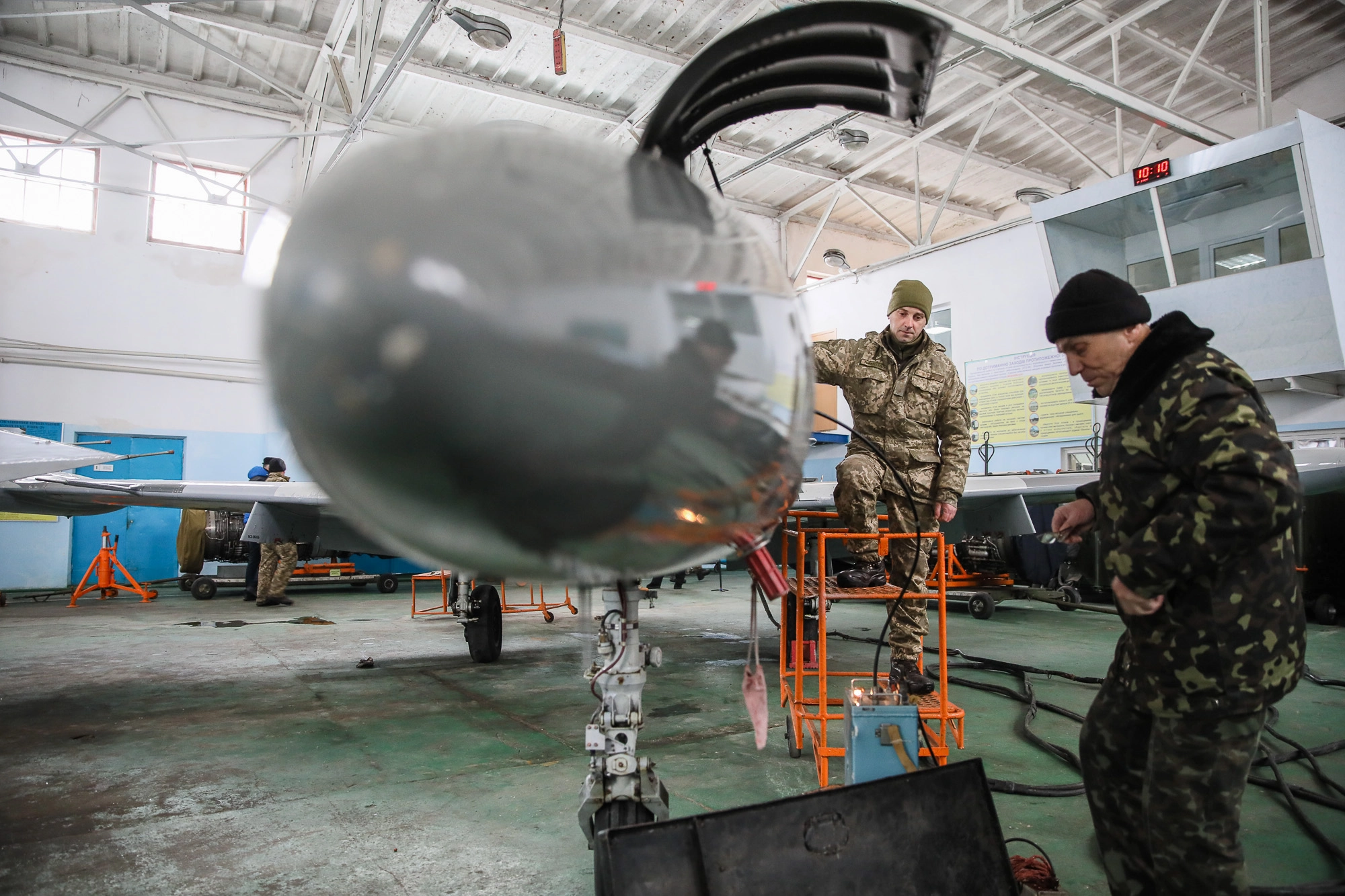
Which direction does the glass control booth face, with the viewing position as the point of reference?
facing the viewer and to the left of the viewer

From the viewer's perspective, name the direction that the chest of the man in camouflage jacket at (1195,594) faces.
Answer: to the viewer's left

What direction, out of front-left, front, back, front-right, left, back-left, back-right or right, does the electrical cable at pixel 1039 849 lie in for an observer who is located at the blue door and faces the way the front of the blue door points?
front

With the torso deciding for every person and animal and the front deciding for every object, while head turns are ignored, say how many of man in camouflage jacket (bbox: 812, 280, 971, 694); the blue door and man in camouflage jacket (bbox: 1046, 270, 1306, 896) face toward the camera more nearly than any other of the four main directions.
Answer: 2

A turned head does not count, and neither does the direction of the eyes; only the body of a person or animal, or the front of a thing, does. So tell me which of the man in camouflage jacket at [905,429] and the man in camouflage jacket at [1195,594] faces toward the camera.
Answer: the man in camouflage jacket at [905,429]

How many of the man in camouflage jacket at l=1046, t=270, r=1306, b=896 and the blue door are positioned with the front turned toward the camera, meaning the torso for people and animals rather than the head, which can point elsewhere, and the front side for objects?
1

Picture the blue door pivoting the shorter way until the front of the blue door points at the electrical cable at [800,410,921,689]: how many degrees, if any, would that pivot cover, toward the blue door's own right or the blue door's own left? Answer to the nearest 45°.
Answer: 0° — it already faces it

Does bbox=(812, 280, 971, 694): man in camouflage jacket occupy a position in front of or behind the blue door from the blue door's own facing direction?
in front

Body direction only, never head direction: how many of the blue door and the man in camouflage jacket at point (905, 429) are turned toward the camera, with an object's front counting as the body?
2

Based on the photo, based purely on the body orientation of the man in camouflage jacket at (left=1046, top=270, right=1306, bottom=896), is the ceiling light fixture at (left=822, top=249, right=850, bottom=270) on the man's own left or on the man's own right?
on the man's own right

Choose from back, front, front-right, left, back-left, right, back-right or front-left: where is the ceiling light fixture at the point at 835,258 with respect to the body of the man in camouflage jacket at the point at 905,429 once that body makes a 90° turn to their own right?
right

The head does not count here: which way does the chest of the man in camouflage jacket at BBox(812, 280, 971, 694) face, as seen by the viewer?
toward the camera

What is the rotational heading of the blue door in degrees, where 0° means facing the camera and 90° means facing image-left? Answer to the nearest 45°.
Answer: approximately 0°

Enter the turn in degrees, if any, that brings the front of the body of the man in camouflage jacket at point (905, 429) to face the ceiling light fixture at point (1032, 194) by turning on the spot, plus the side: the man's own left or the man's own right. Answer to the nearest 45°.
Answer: approximately 180°

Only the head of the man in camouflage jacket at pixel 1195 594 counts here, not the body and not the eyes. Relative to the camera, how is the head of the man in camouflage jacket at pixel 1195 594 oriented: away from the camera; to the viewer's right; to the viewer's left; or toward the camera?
to the viewer's left

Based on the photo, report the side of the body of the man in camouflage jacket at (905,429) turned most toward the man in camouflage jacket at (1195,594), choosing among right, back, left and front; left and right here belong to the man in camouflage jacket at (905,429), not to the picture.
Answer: front
